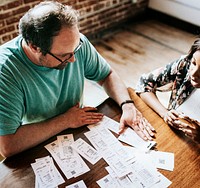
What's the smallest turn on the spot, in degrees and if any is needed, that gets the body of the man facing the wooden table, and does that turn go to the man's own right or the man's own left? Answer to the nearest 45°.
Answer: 0° — they already face it

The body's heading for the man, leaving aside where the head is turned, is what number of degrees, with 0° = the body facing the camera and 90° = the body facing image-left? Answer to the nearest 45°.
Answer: approximately 315°
